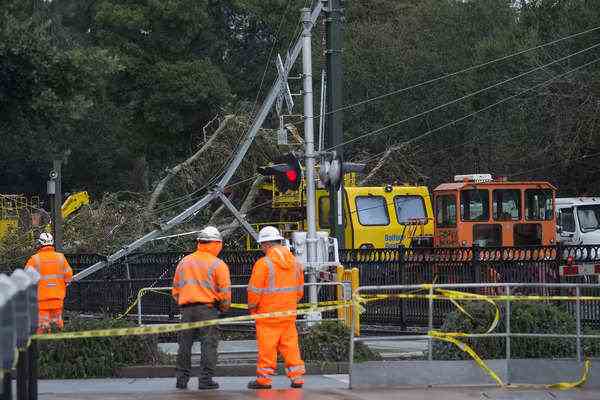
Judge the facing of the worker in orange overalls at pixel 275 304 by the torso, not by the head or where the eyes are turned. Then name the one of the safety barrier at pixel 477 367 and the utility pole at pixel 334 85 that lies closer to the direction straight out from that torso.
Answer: the utility pole

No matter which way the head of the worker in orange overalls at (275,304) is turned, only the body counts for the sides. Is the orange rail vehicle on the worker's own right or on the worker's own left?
on the worker's own right

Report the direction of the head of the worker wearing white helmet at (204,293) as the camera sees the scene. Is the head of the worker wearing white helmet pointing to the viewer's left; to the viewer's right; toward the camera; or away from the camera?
away from the camera

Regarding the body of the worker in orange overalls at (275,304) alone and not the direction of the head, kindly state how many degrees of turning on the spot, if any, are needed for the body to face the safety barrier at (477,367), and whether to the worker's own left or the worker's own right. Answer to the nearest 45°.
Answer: approximately 135° to the worker's own right

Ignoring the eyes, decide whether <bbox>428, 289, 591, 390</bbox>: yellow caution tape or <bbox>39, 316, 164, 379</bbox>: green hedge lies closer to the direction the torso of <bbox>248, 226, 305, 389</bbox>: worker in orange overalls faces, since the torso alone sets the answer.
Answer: the green hedge

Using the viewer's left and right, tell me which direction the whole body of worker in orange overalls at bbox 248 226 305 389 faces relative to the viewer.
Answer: facing away from the viewer and to the left of the viewer

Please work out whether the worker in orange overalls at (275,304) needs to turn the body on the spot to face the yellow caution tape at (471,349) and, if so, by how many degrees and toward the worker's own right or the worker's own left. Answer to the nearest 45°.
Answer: approximately 135° to the worker's own right

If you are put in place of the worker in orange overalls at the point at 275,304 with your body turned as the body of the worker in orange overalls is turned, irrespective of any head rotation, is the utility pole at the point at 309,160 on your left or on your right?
on your right
